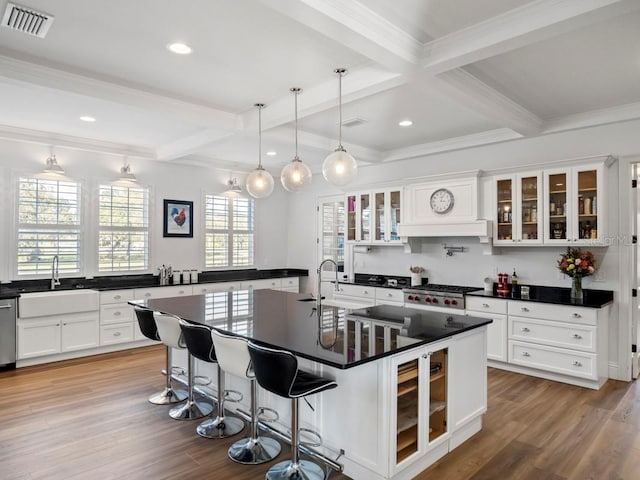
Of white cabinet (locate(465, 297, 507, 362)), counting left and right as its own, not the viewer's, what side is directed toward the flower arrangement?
left

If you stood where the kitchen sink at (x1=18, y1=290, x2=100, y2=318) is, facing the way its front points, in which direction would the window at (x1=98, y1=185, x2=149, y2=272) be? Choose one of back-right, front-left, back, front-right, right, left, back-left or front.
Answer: back-left

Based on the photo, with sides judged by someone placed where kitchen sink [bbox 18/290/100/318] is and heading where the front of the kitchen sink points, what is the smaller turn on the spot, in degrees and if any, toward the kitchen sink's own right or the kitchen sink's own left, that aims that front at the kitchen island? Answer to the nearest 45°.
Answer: approximately 45° to the kitchen sink's own left

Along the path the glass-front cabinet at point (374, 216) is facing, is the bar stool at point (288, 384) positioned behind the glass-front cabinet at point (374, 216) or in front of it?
in front

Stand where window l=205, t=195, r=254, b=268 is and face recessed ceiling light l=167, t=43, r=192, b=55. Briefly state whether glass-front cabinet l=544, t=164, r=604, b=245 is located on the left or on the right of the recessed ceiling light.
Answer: left

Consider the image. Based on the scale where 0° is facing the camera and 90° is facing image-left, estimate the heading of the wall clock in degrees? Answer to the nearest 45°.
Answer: approximately 45°

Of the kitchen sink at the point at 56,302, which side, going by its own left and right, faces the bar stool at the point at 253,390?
front

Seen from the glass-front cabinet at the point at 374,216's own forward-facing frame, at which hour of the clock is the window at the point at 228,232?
The window is roughly at 2 o'clock from the glass-front cabinet.

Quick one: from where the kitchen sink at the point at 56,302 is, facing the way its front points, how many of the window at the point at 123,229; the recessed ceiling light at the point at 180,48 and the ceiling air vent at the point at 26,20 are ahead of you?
2

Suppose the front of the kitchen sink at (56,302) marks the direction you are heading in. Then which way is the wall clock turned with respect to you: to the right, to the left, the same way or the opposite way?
to the right

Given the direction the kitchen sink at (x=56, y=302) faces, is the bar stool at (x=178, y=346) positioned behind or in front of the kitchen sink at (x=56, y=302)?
in front

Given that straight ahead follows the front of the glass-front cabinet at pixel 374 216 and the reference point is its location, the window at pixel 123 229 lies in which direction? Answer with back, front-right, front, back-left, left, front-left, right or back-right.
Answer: front-right
